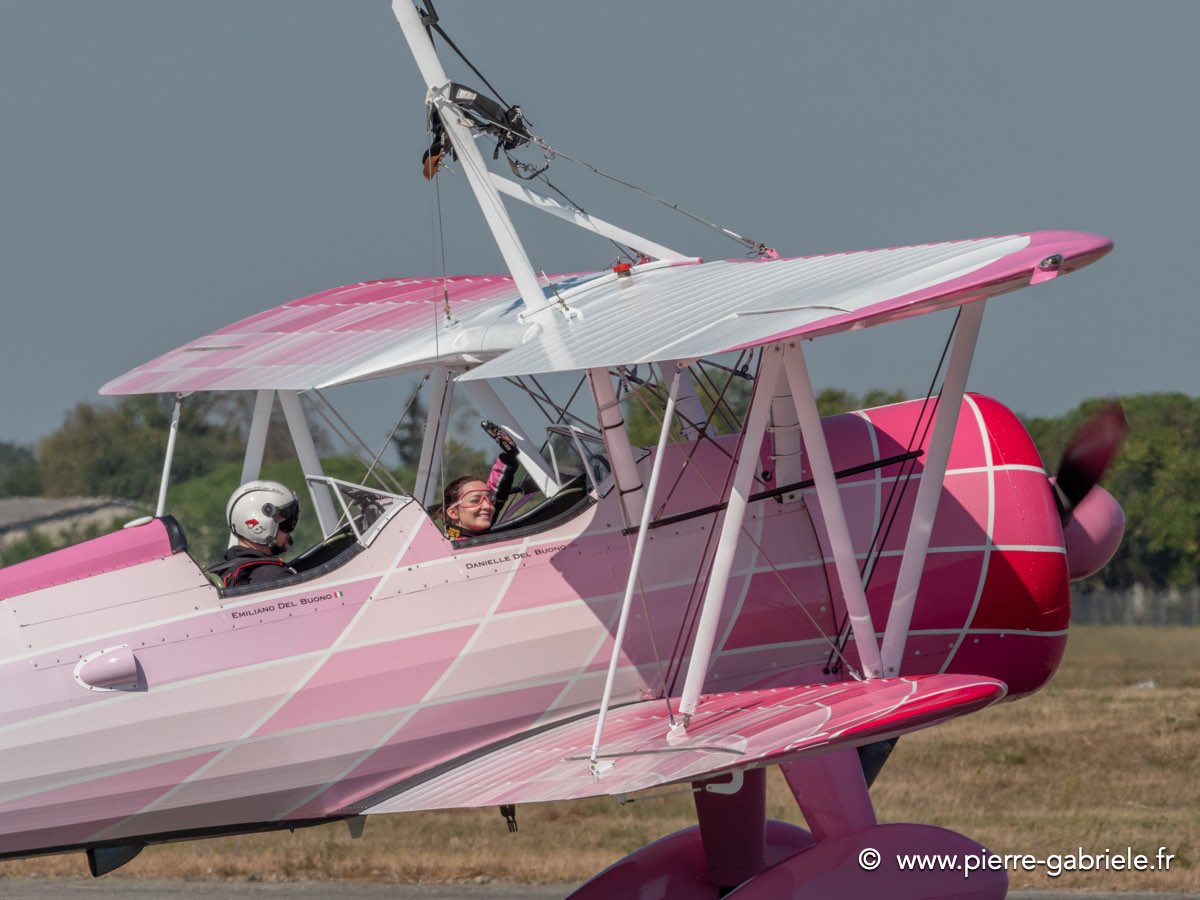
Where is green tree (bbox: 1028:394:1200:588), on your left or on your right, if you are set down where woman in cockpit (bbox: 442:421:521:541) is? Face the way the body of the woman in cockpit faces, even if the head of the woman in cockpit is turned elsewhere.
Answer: on your left

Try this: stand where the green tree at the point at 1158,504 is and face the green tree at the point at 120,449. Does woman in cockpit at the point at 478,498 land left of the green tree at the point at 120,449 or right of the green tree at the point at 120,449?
left

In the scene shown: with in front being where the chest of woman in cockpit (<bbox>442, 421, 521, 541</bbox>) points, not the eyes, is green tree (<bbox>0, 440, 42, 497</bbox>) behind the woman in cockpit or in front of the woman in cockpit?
behind

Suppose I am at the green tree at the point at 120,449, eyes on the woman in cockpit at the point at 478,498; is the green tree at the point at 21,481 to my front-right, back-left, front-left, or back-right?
back-right

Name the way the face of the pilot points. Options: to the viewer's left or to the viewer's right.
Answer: to the viewer's right

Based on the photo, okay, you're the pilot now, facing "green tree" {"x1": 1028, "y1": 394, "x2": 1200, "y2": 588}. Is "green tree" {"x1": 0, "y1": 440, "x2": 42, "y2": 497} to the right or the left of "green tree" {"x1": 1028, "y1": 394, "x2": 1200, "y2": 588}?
left
